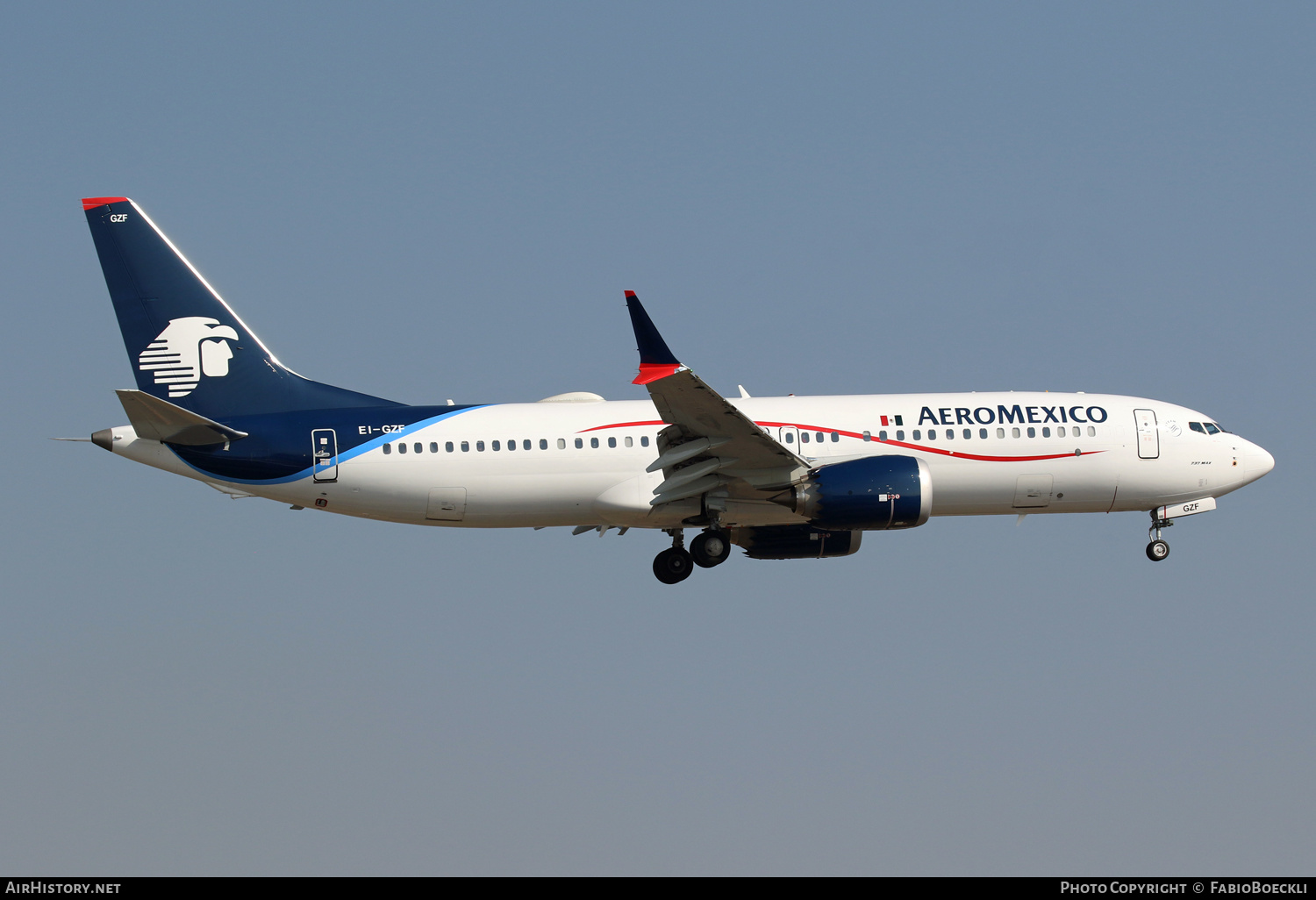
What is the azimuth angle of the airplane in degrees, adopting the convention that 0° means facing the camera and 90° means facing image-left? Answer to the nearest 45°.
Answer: approximately 270°
